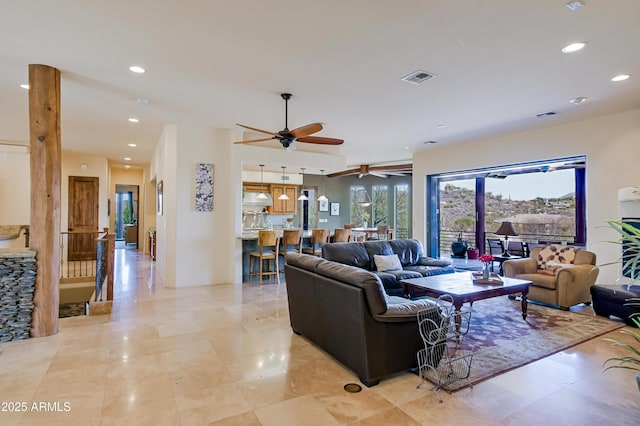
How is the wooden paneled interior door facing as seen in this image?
toward the camera

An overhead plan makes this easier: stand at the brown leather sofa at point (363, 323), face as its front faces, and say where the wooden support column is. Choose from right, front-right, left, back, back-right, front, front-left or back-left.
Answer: back-left

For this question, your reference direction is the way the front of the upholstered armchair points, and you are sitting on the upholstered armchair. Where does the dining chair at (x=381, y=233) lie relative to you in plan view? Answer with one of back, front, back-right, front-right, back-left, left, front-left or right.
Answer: right

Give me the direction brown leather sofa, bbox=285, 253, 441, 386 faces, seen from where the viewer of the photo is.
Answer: facing away from the viewer and to the right of the viewer

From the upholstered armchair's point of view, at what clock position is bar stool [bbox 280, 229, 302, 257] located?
The bar stool is roughly at 1 o'clock from the upholstered armchair.

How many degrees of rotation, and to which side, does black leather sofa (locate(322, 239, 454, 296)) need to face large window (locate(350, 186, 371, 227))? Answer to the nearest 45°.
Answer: approximately 135° to its left

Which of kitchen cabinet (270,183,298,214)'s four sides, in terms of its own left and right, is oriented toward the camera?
front

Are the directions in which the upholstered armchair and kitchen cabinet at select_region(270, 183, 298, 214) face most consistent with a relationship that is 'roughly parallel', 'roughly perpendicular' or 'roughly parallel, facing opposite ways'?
roughly perpendicular

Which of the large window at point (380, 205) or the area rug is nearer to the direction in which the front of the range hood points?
the area rug

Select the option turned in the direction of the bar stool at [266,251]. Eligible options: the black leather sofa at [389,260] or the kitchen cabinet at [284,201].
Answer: the kitchen cabinet

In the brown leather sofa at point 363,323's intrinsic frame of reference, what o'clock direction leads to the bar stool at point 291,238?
The bar stool is roughly at 10 o'clock from the brown leather sofa.

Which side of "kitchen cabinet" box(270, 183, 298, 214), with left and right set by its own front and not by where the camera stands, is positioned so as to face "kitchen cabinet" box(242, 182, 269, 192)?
right

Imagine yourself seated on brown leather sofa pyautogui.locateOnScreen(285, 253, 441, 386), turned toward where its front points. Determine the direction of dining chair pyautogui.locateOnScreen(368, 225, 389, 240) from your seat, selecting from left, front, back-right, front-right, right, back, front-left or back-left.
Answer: front-left

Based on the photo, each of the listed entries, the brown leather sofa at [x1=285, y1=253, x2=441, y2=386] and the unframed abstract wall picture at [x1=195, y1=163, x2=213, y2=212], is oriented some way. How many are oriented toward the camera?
1

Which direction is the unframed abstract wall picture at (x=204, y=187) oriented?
toward the camera

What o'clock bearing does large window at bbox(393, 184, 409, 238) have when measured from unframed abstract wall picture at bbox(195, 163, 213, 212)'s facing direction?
The large window is roughly at 8 o'clock from the unframed abstract wall picture.

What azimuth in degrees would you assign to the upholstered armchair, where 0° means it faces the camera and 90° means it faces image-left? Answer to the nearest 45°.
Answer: approximately 45°
